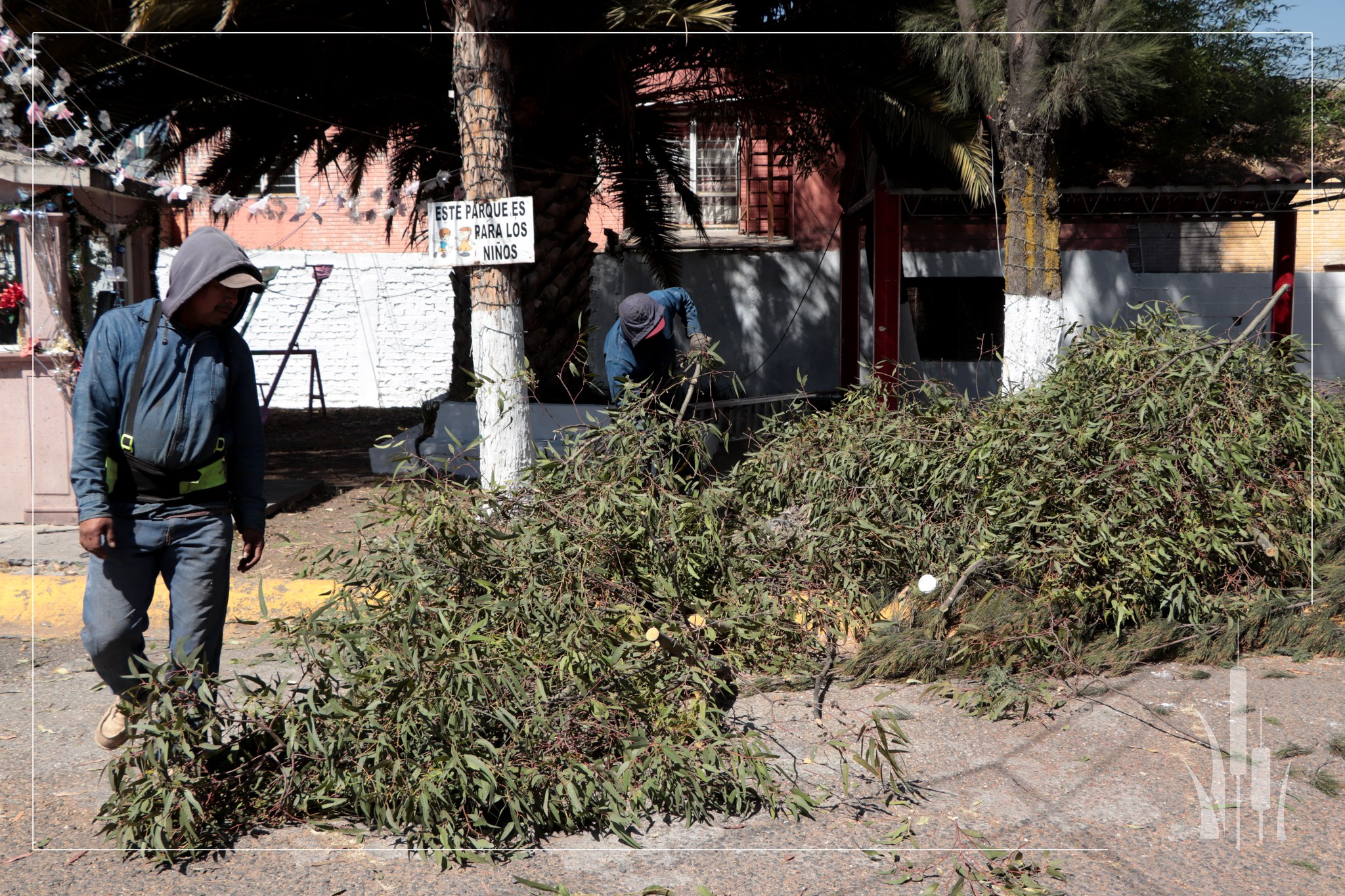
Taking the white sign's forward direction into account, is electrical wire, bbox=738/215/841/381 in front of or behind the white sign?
behind

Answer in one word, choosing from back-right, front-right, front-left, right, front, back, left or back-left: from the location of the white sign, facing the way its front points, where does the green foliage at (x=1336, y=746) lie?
front-left

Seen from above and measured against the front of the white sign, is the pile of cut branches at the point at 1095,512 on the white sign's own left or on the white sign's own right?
on the white sign's own left

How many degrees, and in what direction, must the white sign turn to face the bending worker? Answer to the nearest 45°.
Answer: approximately 90° to its left

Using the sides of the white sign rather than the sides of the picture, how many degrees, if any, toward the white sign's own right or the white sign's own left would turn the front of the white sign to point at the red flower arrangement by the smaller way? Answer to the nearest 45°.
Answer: approximately 135° to the white sign's own right

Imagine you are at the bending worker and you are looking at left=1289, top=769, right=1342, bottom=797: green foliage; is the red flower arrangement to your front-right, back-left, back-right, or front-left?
back-right

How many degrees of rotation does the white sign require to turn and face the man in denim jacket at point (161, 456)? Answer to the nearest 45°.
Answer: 0° — it already faces them

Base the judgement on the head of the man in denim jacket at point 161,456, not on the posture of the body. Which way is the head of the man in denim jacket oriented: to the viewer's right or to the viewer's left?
to the viewer's right

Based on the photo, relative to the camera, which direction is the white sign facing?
toward the camera

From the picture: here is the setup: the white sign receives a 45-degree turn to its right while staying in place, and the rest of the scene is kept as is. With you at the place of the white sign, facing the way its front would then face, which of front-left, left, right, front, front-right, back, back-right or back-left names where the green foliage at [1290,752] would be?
left

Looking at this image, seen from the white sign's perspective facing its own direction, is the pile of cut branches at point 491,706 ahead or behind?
ahead
